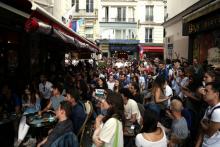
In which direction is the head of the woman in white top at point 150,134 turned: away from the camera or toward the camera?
away from the camera

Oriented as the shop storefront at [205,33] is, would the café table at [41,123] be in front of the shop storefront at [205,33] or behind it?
in front

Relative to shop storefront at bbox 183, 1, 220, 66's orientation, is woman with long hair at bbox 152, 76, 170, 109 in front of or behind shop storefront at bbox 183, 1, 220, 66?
in front

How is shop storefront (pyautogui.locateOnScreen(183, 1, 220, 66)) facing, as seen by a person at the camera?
facing the viewer and to the left of the viewer

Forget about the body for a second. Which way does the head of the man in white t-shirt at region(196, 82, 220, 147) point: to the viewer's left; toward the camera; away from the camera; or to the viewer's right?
to the viewer's left

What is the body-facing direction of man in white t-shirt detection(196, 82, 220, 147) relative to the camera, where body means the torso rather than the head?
to the viewer's left
